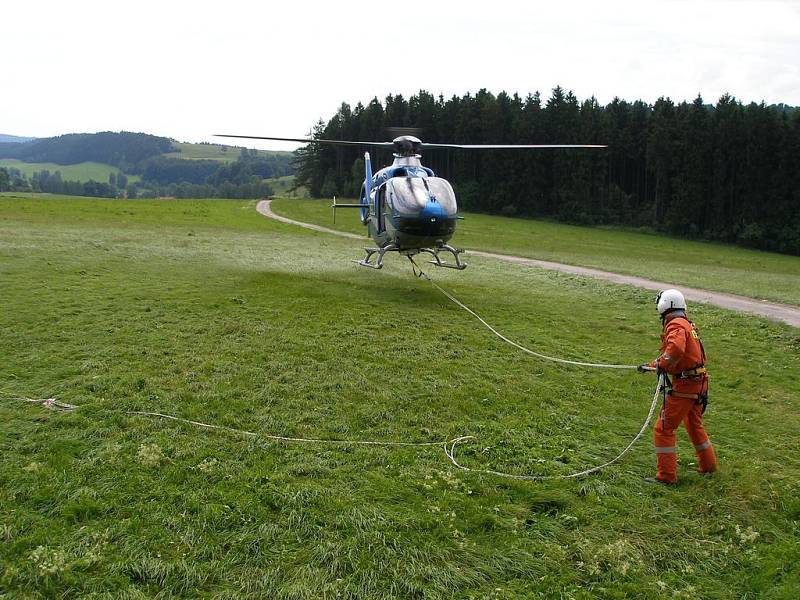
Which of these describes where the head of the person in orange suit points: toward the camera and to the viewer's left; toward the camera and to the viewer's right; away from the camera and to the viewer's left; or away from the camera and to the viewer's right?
away from the camera and to the viewer's left

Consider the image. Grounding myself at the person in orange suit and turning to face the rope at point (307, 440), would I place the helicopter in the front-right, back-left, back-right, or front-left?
front-right

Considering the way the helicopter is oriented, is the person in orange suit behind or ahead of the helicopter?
ahead

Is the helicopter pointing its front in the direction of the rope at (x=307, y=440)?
yes

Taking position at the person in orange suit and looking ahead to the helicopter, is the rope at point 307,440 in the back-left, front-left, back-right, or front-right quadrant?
front-left

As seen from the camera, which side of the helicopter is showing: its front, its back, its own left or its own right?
front
